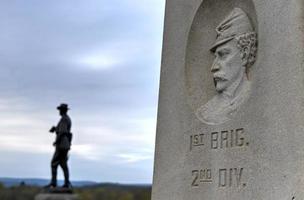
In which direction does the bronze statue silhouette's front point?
to the viewer's left

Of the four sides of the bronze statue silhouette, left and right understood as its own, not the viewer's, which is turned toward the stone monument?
left
